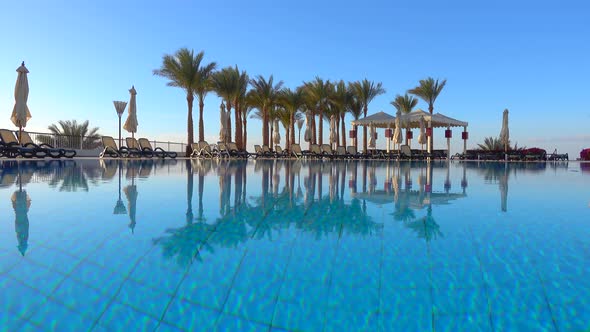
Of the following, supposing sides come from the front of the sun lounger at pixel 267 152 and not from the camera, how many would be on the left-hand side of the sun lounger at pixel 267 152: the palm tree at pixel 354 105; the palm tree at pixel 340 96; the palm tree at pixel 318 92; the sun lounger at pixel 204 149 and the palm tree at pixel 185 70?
3

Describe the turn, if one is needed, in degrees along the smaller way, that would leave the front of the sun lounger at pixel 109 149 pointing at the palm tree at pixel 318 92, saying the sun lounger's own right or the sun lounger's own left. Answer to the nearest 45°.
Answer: approximately 45° to the sun lounger's own left

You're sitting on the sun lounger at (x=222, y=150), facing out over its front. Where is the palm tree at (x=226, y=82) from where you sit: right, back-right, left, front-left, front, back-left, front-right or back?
back-left

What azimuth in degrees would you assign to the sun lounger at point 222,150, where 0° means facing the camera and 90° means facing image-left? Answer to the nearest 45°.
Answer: approximately 315°

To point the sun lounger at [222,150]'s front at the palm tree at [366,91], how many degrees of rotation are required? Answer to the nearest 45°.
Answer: approximately 90° to its left
